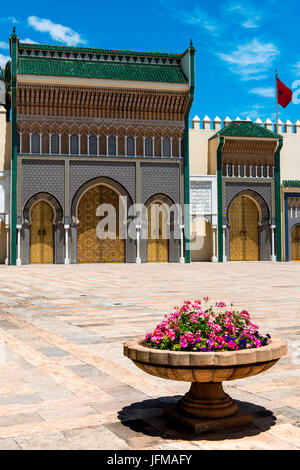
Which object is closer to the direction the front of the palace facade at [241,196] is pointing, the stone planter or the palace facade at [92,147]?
the stone planter

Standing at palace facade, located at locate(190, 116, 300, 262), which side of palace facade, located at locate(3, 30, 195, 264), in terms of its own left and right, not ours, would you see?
left

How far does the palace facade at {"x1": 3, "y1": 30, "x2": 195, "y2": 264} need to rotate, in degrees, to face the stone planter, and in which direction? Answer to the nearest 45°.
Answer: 0° — it already faces it

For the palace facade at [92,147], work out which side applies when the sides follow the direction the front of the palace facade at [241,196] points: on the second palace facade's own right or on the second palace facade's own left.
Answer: on the second palace facade's own right

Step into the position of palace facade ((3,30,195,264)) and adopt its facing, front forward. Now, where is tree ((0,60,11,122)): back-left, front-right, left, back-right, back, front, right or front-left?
back-right

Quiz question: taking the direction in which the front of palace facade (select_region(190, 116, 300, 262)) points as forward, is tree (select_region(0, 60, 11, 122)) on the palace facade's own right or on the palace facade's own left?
on the palace facade's own right

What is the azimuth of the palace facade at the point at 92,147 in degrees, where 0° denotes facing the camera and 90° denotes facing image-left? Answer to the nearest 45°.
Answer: approximately 0°

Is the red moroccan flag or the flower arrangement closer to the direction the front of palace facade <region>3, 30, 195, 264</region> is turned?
the flower arrangement

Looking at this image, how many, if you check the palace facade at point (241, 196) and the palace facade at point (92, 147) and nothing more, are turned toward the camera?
2

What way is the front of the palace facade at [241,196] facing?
toward the camera

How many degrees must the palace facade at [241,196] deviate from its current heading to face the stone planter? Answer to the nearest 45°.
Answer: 0° — it already faces it

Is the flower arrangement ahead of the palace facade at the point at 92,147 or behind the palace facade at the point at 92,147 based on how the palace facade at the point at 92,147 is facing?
ahead
